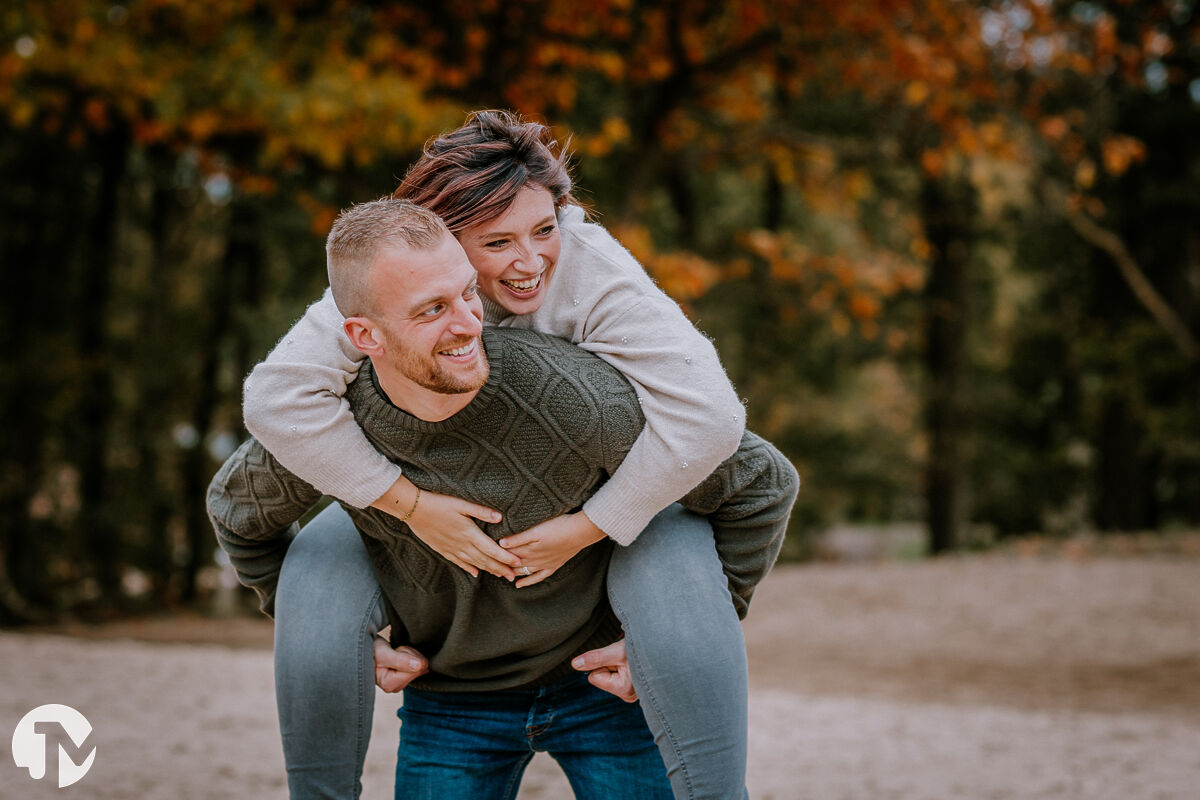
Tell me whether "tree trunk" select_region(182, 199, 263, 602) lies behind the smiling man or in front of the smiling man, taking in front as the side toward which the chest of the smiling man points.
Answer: behind

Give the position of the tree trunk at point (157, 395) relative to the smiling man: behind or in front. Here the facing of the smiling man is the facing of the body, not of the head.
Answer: behind

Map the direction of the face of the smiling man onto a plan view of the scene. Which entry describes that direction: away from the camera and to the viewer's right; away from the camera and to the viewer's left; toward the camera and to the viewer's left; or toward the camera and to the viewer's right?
toward the camera and to the viewer's right

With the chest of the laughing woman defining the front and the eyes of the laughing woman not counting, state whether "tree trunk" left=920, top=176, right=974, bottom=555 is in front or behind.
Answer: behind

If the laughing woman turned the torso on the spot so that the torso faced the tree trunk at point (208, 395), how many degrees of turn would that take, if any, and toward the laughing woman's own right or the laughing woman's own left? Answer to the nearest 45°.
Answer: approximately 180°

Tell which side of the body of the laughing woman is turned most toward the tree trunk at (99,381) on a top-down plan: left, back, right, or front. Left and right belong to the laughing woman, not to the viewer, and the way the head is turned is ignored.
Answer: back

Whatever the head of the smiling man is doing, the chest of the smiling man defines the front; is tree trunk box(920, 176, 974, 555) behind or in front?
behind

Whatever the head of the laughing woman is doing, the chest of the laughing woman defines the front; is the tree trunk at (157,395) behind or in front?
behind

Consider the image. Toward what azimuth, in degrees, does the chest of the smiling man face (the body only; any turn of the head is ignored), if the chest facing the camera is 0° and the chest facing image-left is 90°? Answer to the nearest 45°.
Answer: approximately 0°
